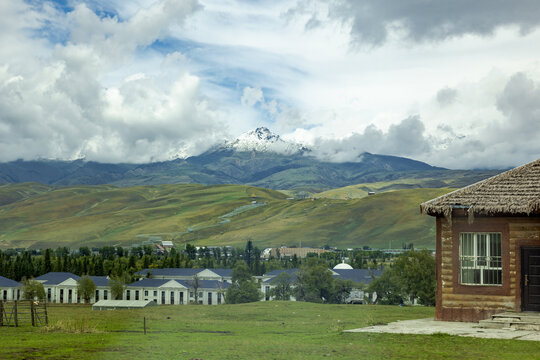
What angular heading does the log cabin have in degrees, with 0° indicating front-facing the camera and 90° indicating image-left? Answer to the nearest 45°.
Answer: approximately 0°
